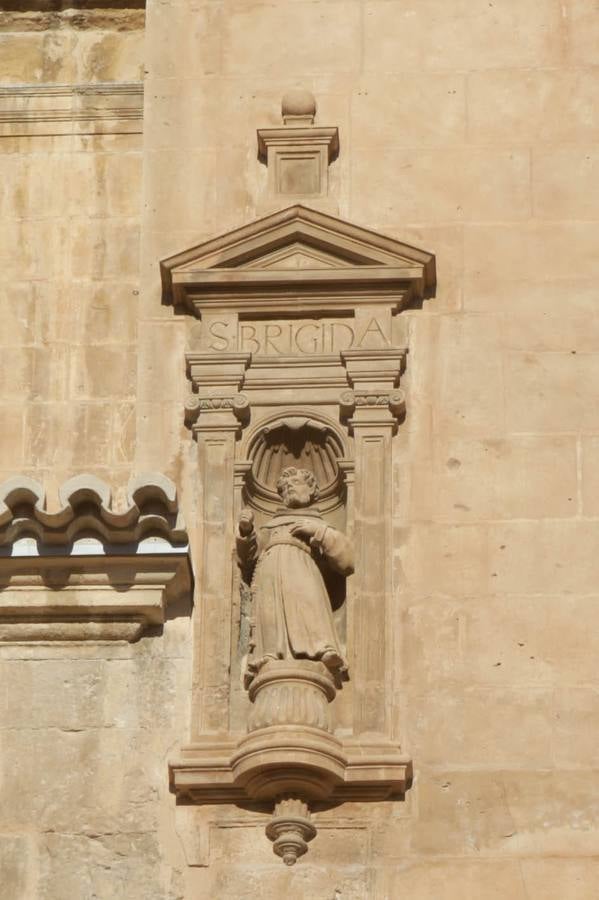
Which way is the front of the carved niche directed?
toward the camera

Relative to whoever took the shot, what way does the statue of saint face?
facing the viewer
